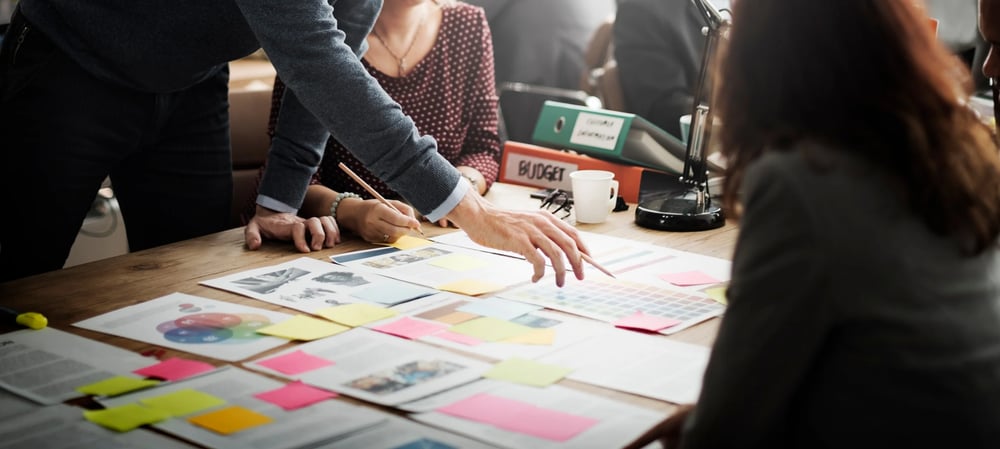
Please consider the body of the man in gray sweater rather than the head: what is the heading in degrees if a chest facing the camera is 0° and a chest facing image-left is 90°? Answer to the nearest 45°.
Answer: approximately 315°

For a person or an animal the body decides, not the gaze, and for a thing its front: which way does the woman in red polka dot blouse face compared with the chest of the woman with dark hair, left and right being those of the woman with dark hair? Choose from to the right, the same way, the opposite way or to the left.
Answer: the opposite way

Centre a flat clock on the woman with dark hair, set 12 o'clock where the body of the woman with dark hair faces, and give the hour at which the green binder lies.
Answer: The green binder is roughly at 1 o'clock from the woman with dark hair.

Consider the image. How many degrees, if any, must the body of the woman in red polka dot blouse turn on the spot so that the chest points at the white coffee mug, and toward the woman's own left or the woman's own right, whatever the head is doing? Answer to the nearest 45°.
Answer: approximately 45° to the woman's own left

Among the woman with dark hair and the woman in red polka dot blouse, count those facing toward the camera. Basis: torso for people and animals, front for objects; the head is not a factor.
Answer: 1

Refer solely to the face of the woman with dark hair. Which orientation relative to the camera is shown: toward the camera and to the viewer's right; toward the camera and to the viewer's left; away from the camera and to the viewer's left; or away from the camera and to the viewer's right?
away from the camera and to the viewer's left

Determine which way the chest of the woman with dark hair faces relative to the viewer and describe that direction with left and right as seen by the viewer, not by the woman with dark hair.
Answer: facing away from the viewer and to the left of the viewer

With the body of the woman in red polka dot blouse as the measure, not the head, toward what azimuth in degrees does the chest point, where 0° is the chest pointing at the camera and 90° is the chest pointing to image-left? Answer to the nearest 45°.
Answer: approximately 0°

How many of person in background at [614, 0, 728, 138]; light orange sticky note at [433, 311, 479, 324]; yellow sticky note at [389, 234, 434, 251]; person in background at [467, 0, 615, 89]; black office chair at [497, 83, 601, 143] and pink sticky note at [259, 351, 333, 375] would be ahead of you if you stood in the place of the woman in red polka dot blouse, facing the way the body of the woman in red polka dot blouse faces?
3

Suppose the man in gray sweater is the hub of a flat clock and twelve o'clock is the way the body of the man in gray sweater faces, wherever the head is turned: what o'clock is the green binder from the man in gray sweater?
The green binder is roughly at 10 o'clock from the man in gray sweater.
